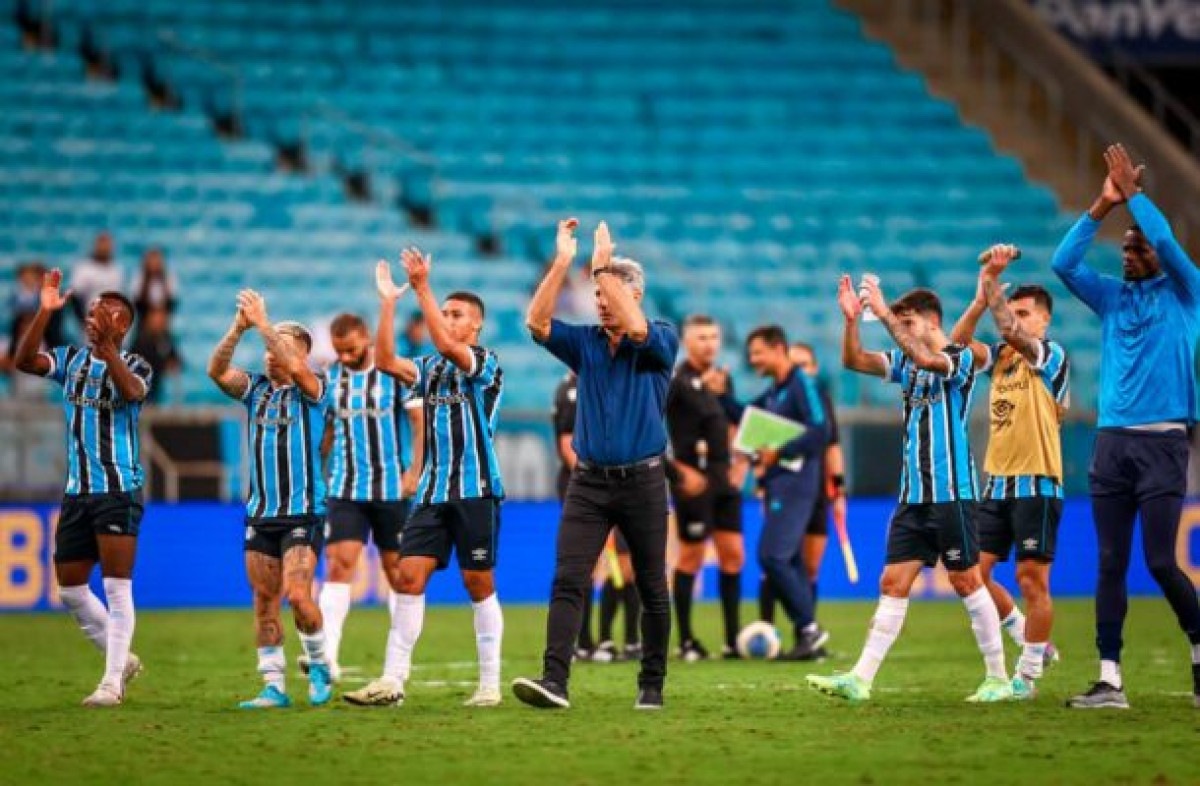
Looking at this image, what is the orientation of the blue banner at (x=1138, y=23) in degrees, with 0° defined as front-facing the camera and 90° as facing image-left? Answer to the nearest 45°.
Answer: approximately 0°

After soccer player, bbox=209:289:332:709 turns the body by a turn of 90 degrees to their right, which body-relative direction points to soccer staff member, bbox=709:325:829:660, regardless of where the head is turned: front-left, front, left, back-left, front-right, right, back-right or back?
right

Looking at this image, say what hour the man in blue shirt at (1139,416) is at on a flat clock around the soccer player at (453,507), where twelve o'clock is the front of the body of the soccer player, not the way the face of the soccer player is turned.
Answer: The man in blue shirt is roughly at 8 o'clock from the soccer player.

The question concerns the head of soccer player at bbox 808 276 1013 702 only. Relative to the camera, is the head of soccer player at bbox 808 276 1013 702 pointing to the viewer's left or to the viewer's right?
to the viewer's left

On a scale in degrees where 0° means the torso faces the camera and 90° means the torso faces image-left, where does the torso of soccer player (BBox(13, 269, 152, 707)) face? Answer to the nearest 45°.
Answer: approximately 45°

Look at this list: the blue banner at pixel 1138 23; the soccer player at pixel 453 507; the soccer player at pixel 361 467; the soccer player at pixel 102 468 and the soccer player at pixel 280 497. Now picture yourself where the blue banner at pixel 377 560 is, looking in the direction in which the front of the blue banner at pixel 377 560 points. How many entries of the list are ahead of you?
4

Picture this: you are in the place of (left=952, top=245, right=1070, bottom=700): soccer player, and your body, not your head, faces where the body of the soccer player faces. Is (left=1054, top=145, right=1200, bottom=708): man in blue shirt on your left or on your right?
on your left

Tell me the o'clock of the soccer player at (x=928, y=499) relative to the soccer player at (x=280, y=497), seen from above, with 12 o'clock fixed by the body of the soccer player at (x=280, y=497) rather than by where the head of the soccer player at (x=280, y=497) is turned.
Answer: the soccer player at (x=928, y=499) is roughly at 8 o'clock from the soccer player at (x=280, y=497).

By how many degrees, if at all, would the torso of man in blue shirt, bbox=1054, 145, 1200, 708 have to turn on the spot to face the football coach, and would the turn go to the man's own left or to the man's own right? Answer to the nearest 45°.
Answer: approximately 45° to the man's own right

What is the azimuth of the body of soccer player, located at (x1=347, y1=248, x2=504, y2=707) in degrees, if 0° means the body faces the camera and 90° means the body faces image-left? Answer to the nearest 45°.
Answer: approximately 45°

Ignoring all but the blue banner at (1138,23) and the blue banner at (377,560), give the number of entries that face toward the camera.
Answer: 2
